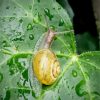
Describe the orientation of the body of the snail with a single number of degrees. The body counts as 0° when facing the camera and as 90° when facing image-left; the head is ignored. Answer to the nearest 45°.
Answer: approximately 180°
